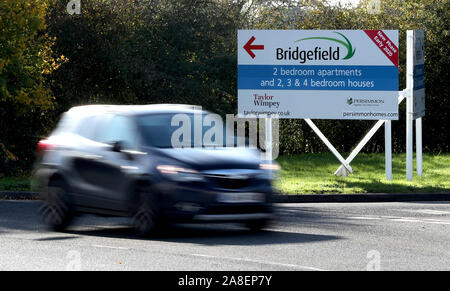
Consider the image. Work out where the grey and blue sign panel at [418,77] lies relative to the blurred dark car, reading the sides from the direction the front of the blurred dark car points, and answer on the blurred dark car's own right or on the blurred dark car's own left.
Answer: on the blurred dark car's own left

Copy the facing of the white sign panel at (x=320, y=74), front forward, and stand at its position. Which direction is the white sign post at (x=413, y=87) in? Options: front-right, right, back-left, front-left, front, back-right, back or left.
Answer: left

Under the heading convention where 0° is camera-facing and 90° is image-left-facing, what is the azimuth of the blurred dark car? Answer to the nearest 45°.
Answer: approximately 315°

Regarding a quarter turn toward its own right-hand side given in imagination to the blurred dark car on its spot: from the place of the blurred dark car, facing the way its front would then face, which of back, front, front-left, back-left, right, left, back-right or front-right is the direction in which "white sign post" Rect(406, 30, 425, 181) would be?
back

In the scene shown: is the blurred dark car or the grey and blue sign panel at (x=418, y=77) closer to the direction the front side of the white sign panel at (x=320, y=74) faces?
the blurred dark car

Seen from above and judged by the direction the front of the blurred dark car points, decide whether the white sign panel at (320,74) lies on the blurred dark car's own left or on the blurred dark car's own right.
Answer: on the blurred dark car's own left

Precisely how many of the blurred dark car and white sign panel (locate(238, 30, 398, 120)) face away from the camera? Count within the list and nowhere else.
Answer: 0

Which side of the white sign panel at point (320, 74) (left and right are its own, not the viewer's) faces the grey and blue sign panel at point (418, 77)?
left

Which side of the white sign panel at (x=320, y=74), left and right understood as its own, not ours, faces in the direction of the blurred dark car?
front

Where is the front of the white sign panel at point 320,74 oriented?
toward the camera
